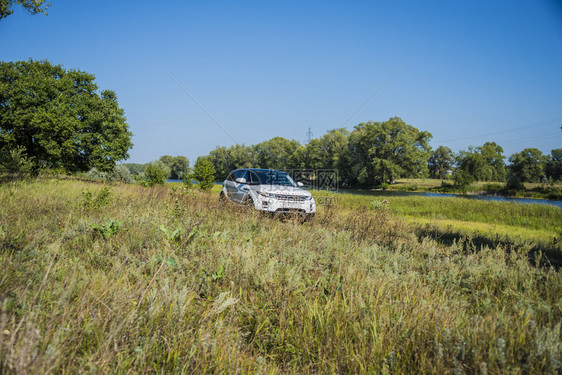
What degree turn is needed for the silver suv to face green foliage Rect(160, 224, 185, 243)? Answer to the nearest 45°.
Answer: approximately 45° to its right

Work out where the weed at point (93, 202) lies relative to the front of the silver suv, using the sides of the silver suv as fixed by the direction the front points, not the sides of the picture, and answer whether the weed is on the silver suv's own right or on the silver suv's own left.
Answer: on the silver suv's own right

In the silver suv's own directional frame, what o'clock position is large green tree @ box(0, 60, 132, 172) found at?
The large green tree is roughly at 6 o'clock from the silver suv.

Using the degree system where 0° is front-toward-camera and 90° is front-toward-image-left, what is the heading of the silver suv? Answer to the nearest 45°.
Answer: approximately 315°

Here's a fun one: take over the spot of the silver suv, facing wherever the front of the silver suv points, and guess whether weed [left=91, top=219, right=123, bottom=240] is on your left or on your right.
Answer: on your right
